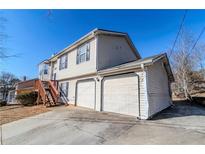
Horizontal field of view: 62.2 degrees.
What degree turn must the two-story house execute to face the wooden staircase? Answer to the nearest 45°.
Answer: approximately 90° to its right

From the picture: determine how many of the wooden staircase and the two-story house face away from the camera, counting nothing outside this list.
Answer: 0

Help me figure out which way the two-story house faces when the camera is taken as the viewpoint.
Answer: facing the viewer and to the left of the viewer

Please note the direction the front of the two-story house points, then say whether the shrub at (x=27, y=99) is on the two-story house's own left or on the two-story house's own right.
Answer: on the two-story house's own right

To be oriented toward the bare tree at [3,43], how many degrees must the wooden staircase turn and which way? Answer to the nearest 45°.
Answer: approximately 90° to its right

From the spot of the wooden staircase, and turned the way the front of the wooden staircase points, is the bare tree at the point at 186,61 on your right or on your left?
on your left
